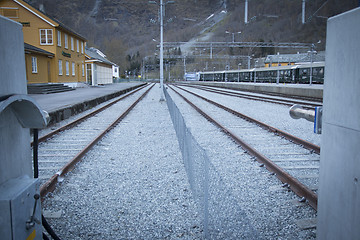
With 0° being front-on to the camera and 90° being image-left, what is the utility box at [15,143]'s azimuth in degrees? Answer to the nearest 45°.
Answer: approximately 315°

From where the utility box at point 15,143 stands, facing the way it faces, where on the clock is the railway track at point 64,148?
The railway track is roughly at 8 o'clock from the utility box.

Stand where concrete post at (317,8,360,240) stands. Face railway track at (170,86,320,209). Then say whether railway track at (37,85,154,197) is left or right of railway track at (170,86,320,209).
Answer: left

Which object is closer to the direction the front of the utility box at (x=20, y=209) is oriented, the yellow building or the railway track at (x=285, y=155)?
the railway track

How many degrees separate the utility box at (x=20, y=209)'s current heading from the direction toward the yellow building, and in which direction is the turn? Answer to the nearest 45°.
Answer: approximately 135° to its left

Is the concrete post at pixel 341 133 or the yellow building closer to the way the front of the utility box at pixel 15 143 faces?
the concrete post

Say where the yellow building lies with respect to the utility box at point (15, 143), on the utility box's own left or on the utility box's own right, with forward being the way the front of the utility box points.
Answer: on the utility box's own left
